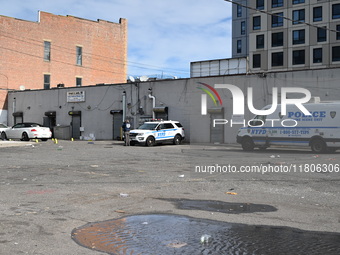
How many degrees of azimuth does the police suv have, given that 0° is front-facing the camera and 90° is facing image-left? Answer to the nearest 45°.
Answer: approximately 45°

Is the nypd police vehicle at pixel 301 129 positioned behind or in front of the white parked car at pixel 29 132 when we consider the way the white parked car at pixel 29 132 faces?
behind

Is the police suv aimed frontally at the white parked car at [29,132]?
no

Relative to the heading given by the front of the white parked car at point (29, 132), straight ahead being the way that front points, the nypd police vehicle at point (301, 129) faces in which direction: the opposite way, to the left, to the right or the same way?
the same way

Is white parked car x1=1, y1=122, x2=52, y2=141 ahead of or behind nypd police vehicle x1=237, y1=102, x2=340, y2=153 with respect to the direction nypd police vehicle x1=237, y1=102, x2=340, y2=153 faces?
ahead

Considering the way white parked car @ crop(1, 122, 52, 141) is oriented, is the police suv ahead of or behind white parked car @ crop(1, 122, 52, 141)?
behind

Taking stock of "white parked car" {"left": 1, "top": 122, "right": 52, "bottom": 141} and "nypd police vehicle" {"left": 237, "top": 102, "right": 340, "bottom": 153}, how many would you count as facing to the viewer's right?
0

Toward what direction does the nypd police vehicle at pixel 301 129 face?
to the viewer's left
